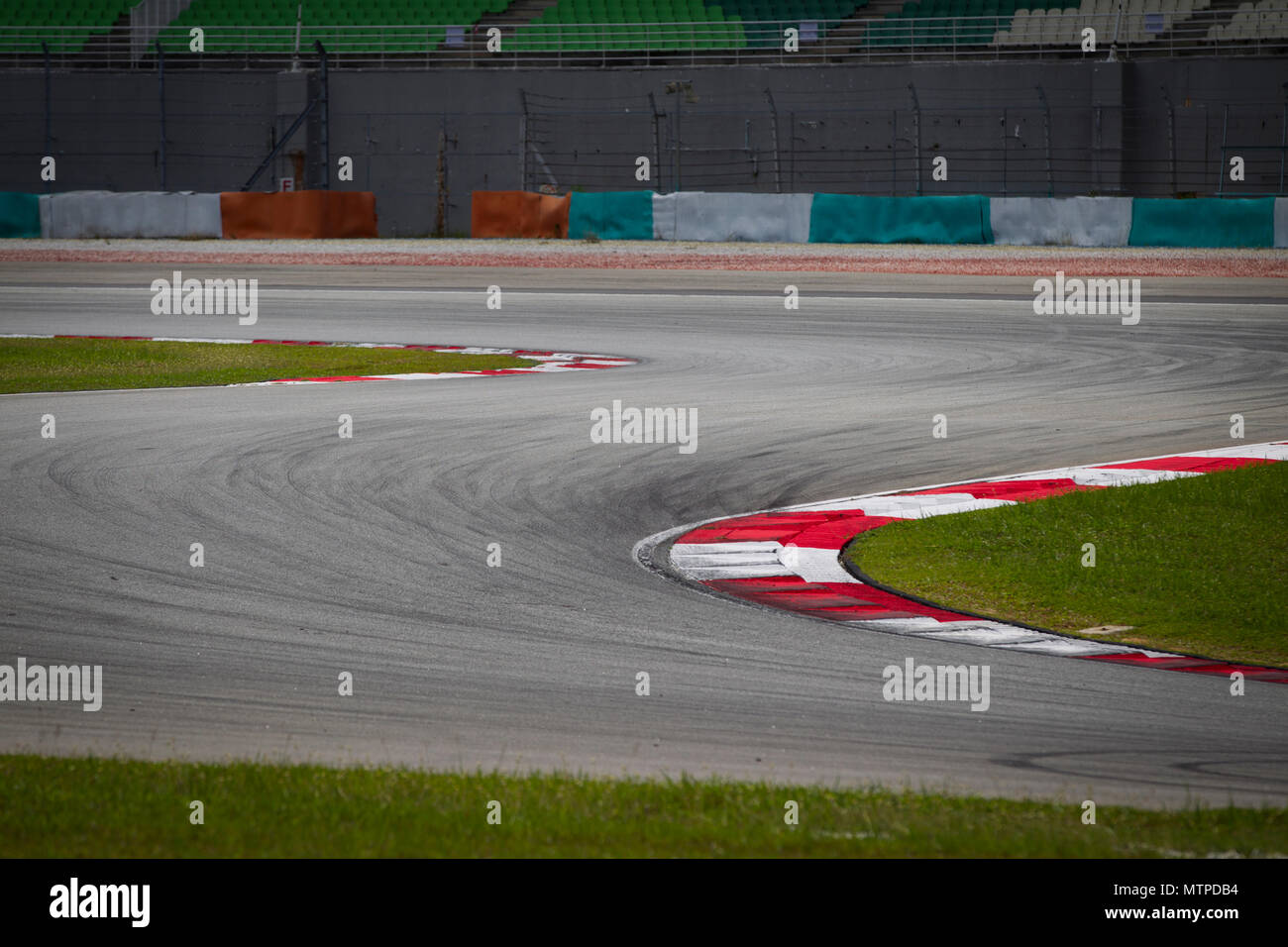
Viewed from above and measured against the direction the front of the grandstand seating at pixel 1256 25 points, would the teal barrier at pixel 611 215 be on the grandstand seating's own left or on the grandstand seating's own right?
on the grandstand seating's own right

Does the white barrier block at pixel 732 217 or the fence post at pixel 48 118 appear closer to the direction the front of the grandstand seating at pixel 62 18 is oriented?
the fence post

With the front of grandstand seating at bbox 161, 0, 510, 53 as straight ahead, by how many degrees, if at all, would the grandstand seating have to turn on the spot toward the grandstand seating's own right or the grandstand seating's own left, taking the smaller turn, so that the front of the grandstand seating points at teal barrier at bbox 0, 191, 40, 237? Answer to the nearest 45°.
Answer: approximately 45° to the grandstand seating's own right

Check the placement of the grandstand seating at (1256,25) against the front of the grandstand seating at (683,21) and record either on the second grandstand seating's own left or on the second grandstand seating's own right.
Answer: on the second grandstand seating's own left

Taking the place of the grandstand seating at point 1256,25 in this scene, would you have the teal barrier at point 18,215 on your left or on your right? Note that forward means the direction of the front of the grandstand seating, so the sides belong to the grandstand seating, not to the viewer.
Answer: on your right

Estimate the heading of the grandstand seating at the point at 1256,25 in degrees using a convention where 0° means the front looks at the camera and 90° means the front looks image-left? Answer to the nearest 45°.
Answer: approximately 0°

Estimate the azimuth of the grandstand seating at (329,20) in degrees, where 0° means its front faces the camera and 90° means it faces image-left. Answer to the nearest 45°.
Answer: approximately 0°

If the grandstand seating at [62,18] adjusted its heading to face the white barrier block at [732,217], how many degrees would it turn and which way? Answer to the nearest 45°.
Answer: approximately 45° to its left
